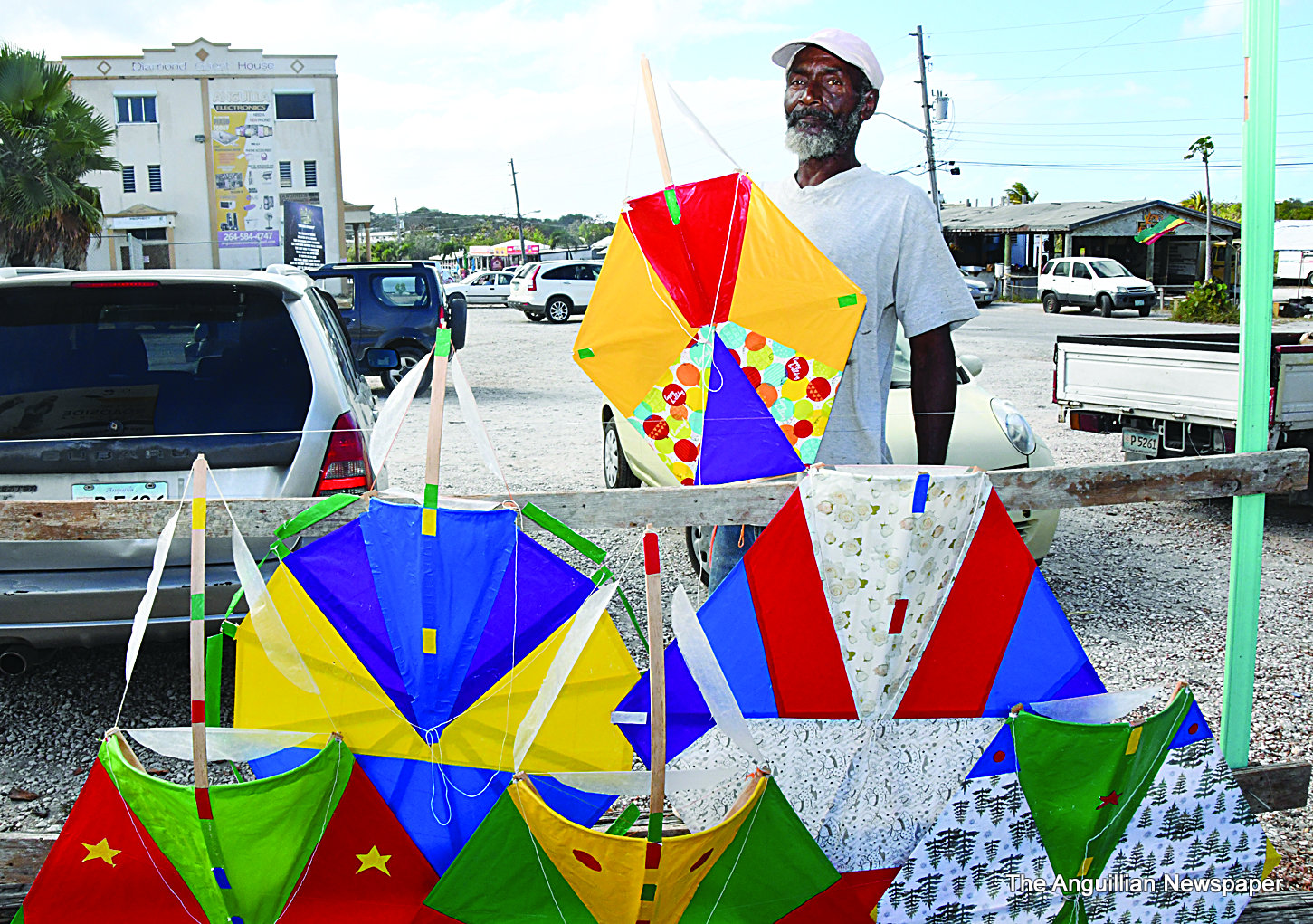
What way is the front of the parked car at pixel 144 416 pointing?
away from the camera

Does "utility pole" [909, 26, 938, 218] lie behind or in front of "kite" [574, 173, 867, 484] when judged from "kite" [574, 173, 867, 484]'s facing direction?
behind

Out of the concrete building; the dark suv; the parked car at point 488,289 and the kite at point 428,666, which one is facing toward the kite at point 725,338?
the concrete building

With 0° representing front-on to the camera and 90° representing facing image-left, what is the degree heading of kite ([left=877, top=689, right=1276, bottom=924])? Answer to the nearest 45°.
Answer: approximately 0°

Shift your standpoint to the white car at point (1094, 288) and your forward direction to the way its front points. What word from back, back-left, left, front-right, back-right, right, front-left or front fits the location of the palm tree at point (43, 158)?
right

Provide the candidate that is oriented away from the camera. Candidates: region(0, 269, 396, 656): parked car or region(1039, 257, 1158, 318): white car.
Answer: the parked car

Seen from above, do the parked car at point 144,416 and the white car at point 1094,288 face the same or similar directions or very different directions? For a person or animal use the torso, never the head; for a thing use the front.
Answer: very different directions

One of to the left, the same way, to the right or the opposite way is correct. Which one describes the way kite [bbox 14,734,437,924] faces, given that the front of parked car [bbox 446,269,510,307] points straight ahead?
to the left

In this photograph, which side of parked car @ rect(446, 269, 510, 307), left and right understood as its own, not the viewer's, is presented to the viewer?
left
